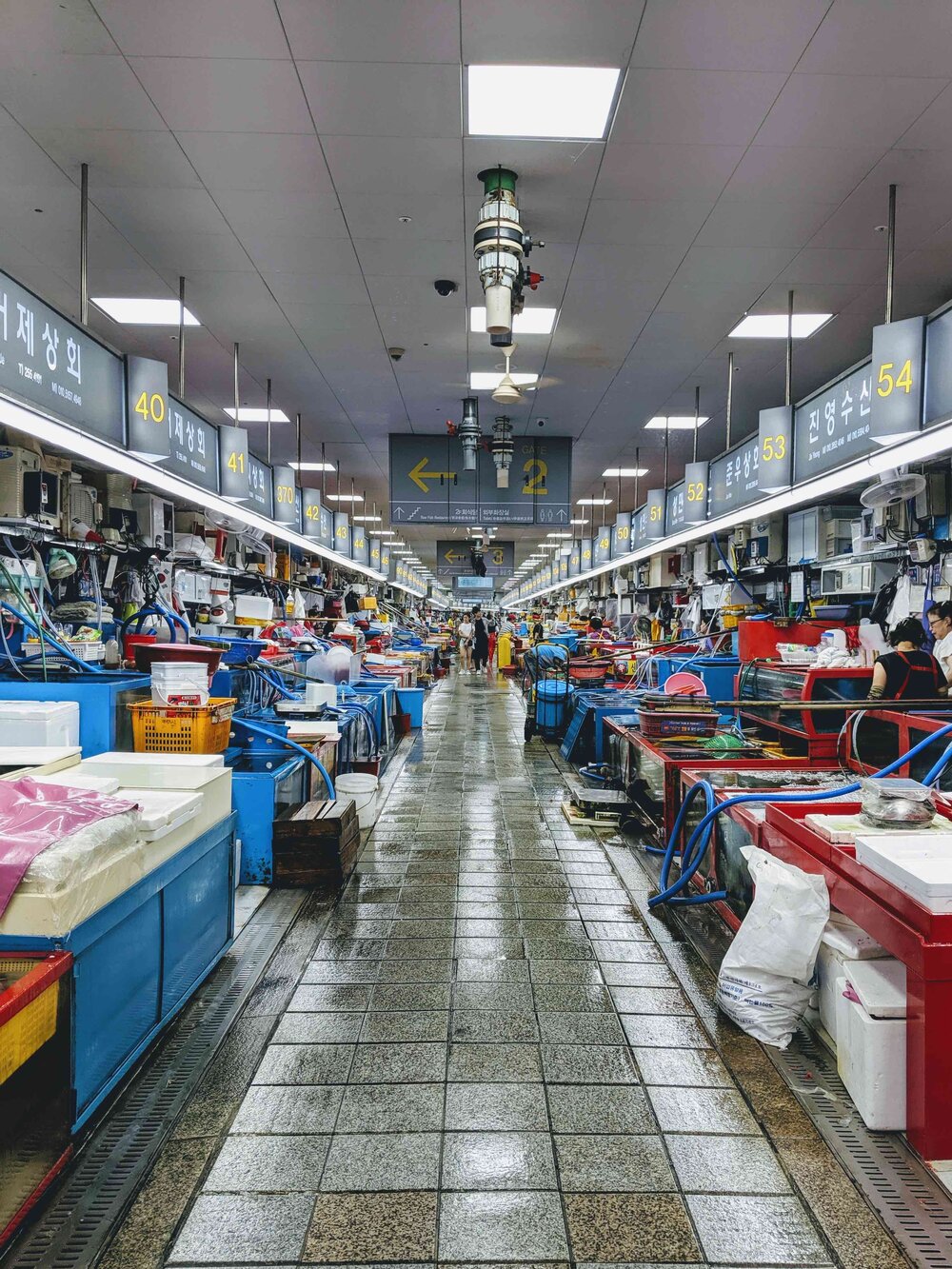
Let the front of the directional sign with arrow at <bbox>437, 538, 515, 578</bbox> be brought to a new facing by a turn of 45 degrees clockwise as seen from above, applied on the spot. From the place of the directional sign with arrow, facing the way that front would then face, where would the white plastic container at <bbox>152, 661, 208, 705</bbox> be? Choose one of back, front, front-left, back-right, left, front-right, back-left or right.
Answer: front-left

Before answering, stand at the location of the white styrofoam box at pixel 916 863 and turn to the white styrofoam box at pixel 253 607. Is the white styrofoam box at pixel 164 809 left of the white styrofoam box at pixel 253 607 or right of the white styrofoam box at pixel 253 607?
left

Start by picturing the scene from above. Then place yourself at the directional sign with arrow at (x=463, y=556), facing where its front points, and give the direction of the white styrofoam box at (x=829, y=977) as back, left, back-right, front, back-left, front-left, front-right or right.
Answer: front

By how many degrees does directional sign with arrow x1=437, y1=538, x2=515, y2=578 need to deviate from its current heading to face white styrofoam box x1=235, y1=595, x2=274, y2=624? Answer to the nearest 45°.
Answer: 0° — it already faces it

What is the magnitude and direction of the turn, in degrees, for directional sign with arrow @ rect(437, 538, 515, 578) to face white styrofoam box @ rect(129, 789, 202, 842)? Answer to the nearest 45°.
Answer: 0° — it already faces it

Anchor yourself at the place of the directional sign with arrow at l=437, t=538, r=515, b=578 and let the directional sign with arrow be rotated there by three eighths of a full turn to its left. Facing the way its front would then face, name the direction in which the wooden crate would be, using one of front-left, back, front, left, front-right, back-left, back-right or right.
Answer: back-right

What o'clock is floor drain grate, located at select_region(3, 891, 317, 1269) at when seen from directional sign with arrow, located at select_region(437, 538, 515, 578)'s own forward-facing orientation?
The floor drain grate is roughly at 12 o'clock from the directional sign with arrow.

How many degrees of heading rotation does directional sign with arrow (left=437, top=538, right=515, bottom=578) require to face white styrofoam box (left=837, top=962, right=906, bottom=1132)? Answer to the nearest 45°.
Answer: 0° — it already faces it

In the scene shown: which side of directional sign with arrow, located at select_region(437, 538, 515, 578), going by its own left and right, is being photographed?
front

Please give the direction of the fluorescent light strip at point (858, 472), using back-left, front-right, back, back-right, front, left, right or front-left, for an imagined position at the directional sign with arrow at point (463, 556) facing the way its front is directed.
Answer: front
